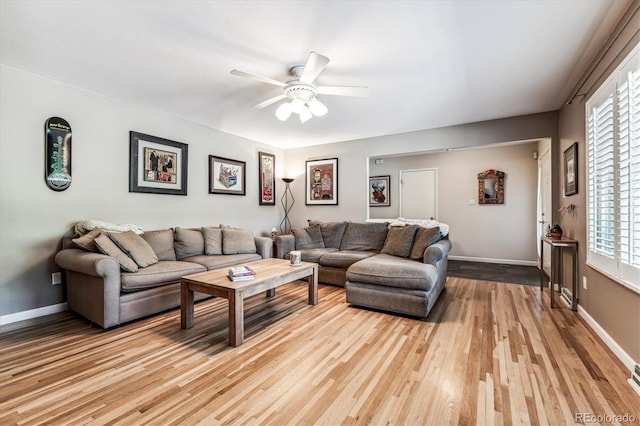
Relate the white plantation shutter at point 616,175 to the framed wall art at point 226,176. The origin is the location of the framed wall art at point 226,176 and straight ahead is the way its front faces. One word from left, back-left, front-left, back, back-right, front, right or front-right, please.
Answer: front

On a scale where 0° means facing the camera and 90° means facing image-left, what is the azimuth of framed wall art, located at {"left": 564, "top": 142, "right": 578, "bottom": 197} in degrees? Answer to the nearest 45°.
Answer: approximately 90°

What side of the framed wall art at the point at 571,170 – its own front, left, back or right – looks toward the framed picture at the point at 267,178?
front

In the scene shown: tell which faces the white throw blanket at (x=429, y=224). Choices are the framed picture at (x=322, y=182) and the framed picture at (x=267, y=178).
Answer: the framed picture at (x=267, y=178)

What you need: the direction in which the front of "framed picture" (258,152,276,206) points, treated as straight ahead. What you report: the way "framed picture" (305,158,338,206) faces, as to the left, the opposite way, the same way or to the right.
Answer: to the right

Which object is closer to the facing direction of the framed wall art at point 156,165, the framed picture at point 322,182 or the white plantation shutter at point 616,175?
the white plantation shutter

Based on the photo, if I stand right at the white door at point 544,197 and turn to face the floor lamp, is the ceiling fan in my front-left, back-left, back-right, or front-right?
front-left

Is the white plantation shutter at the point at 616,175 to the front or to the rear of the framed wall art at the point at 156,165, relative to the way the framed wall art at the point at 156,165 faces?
to the front

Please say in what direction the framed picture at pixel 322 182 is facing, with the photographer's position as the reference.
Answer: facing the viewer and to the left of the viewer

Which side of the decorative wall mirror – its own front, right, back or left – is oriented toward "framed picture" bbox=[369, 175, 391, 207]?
right

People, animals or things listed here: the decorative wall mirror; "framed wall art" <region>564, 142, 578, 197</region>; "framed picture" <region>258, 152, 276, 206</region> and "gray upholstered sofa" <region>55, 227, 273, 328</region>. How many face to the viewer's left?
1

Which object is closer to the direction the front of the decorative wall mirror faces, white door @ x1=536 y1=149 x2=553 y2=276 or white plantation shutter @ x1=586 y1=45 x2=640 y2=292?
the white plantation shutter

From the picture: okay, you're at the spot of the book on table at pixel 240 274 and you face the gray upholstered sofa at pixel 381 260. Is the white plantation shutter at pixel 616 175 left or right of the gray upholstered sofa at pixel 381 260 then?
right

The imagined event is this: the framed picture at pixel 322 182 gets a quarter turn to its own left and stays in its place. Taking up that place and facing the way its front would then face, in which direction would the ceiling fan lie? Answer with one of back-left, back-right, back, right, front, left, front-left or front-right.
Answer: front-right

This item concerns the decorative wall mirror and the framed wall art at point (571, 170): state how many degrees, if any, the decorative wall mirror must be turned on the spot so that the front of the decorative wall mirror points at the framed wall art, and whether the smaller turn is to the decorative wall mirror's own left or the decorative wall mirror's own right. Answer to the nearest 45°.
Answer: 0° — it already faces it

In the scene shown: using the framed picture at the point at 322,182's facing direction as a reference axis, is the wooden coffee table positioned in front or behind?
in front

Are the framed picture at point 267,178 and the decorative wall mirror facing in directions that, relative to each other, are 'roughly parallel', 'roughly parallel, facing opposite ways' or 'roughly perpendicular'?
roughly perpendicular

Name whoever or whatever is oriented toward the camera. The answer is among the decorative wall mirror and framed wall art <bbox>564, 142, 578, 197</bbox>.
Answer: the decorative wall mirror

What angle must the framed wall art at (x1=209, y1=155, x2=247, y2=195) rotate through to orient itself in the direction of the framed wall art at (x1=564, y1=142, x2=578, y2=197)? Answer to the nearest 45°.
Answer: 0° — it already faces it

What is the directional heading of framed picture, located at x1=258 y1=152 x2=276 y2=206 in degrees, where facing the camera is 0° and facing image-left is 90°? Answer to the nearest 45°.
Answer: approximately 315°

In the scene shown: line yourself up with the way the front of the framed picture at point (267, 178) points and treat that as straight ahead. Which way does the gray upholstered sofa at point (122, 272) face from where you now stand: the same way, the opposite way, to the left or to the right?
the same way

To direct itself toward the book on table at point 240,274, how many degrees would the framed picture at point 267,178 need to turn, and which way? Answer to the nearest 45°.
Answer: approximately 45° to its right
